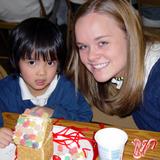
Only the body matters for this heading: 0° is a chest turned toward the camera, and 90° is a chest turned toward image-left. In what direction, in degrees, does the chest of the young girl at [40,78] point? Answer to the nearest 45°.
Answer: approximately 0°
